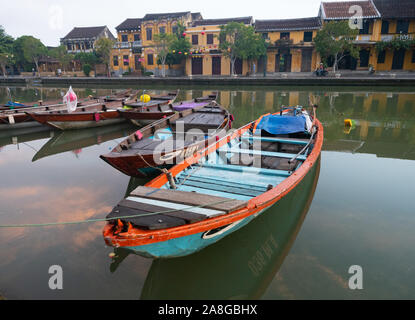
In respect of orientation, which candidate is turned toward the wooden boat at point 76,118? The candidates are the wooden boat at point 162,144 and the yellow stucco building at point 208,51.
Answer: the yellow stucco building

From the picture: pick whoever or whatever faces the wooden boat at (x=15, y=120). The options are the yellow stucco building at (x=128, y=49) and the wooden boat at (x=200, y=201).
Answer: the yellow stucco building

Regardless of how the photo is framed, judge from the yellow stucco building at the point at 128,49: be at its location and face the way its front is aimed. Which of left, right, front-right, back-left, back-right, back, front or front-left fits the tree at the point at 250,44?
front-left

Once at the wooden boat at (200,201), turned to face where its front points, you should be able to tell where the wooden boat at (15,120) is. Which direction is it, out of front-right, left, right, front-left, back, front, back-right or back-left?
right

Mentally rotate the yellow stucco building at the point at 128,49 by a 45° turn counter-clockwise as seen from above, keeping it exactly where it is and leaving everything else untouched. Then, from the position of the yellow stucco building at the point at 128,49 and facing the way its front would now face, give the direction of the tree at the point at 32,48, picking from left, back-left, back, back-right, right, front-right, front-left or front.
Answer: back-right

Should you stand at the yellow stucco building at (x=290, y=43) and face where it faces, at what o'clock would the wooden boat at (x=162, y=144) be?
The wooden boat is roughly at 12 o'clock from the yellow stucco building.

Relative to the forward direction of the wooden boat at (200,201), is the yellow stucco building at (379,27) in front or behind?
behind

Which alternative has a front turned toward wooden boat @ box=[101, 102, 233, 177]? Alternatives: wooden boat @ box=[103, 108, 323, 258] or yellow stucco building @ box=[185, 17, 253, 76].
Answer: the yellow stucco building

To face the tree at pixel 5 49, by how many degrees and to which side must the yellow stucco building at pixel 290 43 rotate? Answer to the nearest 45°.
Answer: approximately 90° to its right

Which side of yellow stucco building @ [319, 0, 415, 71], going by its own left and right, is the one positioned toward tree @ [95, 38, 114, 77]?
right
